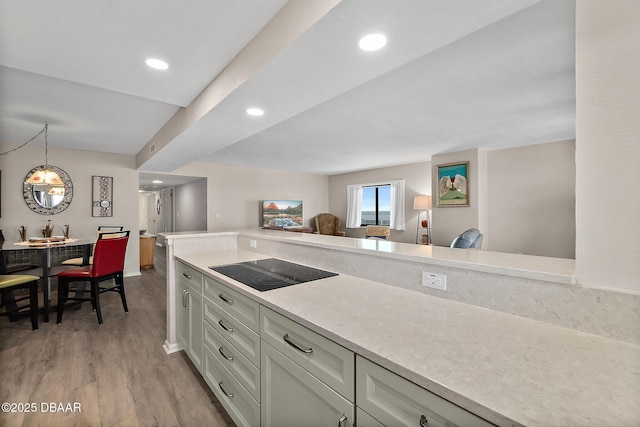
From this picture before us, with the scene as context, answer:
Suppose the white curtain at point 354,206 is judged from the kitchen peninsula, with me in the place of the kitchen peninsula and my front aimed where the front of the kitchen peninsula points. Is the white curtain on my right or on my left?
on my right

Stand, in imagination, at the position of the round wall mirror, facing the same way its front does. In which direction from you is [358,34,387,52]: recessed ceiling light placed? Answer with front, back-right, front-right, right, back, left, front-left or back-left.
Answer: front

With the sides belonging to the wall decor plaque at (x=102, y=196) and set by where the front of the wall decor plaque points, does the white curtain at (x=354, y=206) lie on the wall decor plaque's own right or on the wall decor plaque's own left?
on the wall decor plaque's own left

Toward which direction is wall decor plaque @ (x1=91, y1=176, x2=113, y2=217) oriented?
toward the camera

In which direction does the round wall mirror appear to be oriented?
toward the camera

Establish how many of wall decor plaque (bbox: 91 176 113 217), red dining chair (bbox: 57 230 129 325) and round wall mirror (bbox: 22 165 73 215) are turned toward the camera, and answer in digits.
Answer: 2

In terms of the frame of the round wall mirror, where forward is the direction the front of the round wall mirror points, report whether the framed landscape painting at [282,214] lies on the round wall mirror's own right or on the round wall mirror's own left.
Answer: on the round wall mirror's own left

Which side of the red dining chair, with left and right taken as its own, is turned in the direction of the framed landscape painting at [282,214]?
right

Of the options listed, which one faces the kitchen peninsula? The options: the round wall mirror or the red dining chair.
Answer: the round wall mirror

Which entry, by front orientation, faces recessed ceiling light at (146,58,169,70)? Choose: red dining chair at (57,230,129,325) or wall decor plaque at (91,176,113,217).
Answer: the wall decor plaque

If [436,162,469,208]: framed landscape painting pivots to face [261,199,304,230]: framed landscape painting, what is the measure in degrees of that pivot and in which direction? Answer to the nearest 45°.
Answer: approximately 45° to its right

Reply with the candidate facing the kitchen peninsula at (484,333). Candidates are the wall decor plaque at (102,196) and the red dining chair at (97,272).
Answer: the wall decor plaque

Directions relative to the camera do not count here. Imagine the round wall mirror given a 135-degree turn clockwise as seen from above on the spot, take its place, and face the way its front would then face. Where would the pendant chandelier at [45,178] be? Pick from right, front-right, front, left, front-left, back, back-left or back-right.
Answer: back-left

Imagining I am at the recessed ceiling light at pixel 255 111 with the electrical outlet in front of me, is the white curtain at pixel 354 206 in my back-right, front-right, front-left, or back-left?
back-left

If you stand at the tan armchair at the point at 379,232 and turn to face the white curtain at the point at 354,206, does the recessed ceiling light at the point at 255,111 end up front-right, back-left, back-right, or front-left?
back-left

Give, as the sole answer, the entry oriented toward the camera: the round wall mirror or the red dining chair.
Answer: the round wall mirror

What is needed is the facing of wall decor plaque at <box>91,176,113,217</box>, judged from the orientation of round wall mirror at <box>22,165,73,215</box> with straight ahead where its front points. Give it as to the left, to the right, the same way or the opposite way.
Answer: the same way
